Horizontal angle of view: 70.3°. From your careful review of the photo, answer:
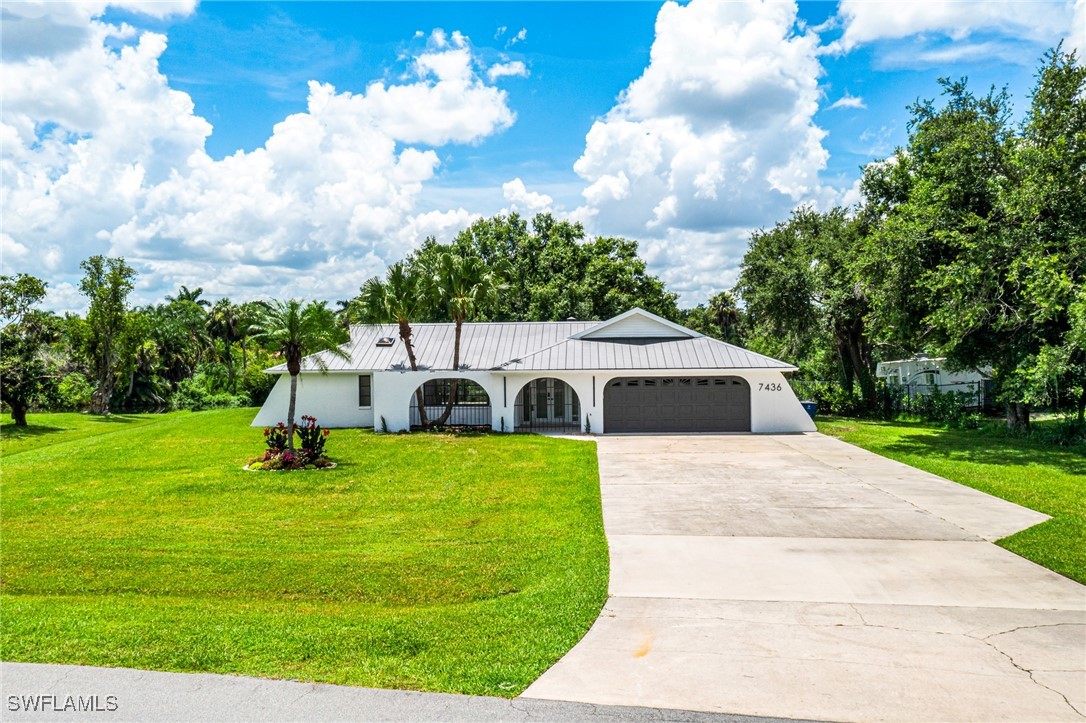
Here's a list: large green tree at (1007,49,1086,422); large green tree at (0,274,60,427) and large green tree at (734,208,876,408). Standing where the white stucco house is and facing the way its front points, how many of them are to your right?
1

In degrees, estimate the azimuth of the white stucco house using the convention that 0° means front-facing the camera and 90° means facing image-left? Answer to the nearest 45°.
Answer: approximately 0°

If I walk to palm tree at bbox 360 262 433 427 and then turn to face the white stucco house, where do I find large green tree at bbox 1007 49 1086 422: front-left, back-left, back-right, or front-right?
front-right

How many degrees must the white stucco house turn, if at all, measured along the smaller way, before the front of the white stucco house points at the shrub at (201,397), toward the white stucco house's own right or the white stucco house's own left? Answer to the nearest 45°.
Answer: approximately 135° to the white stucco house's own right

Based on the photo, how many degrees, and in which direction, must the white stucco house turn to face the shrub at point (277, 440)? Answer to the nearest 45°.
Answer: approximately 45° to its right

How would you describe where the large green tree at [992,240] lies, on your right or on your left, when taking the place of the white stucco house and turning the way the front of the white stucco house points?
on your left

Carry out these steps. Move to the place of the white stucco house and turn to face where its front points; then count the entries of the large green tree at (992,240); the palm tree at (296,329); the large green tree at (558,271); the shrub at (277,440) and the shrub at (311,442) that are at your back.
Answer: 1

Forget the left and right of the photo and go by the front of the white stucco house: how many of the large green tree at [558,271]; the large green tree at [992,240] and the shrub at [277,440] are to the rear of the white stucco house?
1

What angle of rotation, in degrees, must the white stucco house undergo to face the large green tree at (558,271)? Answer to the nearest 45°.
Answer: approximately 180°

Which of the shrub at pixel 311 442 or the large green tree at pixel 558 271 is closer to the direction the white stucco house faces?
the shrub

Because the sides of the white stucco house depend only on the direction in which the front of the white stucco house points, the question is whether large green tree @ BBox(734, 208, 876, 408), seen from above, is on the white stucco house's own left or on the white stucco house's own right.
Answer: on the white stucco house's own left

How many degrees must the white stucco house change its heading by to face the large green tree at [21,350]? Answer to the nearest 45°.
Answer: approximately 90° to its right
